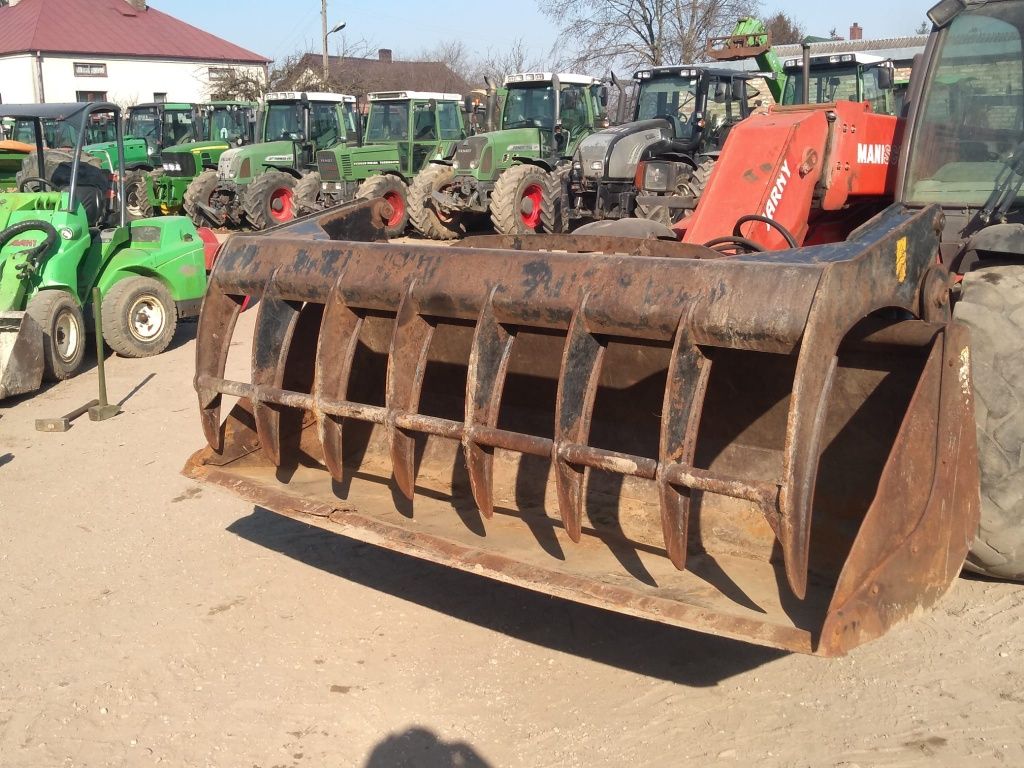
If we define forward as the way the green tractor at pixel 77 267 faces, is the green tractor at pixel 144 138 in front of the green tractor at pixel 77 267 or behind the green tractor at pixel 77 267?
behind

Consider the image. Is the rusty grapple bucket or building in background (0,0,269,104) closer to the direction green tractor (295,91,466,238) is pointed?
the rusty grapple bucket

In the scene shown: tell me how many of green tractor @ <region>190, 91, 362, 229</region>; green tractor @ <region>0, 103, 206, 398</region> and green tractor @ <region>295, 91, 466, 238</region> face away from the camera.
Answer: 0

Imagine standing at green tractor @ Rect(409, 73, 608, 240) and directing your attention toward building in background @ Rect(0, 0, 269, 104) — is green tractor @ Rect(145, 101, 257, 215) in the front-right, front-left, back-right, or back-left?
front-left

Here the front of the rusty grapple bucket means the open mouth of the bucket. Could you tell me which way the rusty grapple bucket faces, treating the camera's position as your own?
facing the viewer and to the left of the viewer

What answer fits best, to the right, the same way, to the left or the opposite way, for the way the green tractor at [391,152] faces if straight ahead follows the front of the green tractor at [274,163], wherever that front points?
the same way

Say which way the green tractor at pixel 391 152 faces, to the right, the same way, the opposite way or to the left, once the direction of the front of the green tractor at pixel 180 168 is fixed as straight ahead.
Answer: the same way

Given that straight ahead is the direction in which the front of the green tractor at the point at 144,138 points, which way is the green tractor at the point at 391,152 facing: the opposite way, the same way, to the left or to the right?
the same way

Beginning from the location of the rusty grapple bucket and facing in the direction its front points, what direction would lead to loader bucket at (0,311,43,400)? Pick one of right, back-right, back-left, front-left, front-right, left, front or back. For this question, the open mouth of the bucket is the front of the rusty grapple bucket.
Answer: right

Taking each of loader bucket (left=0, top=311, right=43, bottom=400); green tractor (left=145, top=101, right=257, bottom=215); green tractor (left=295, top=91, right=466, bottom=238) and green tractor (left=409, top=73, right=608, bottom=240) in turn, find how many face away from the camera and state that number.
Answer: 0

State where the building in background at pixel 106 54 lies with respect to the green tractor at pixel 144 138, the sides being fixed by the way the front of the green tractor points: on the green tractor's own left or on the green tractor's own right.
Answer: on the green tractor's own right
